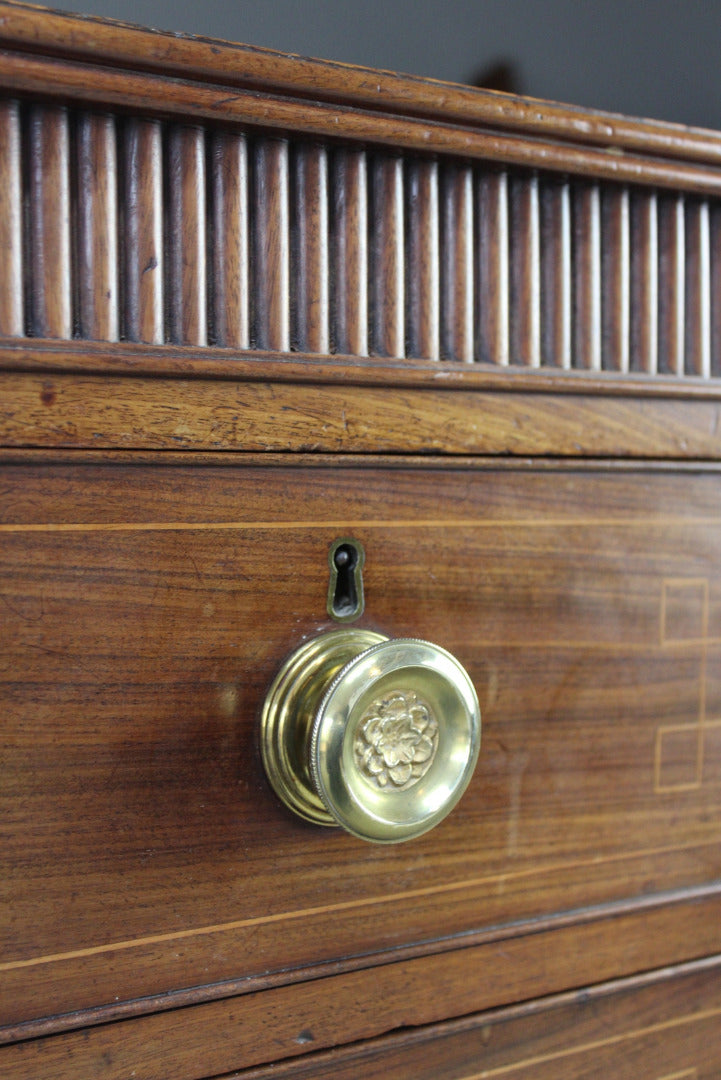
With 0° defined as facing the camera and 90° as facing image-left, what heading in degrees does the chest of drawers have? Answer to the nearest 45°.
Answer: approximately 315°
